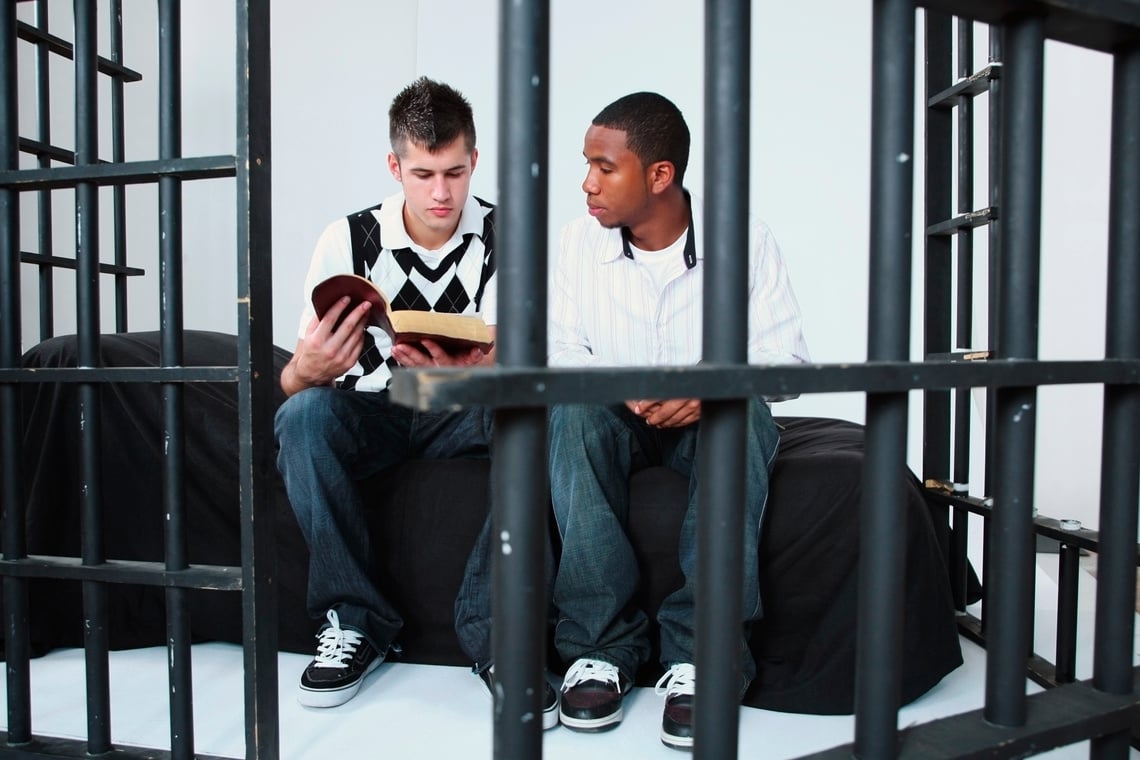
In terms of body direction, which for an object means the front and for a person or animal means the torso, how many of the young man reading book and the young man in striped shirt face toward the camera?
2

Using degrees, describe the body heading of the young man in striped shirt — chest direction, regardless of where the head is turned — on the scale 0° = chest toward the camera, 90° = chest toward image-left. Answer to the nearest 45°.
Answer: approximately 0°
